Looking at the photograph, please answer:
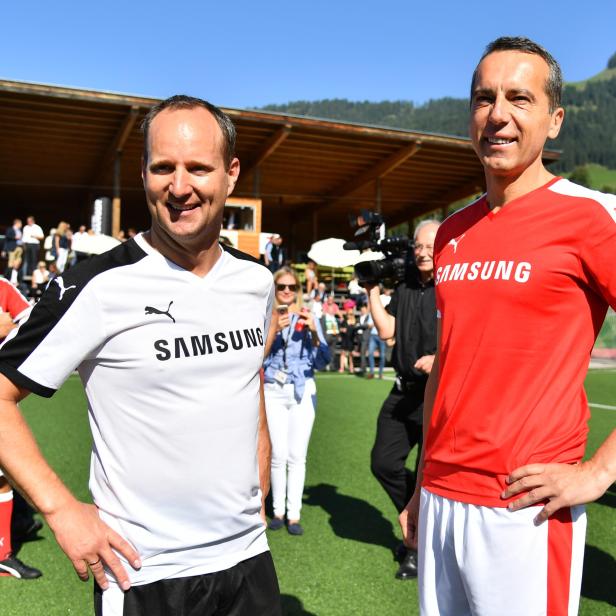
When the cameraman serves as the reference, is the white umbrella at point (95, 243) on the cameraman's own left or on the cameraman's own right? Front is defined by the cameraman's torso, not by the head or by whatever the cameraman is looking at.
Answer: on the cameraman's own right

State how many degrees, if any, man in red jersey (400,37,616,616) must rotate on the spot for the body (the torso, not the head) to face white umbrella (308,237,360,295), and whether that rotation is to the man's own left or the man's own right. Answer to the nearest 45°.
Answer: approximately 135° to the man's own right

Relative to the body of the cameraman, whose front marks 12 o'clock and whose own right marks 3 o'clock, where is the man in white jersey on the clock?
The man in white jersey is roughly at 11 o'clock from the cameraman.

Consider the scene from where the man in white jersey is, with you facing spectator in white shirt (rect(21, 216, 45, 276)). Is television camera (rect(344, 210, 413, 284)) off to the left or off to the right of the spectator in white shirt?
right

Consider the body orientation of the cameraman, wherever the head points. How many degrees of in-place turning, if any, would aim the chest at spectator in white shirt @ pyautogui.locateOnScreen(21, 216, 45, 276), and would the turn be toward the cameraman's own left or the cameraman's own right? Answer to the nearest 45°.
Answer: approximately 90° to the cameraman's own right

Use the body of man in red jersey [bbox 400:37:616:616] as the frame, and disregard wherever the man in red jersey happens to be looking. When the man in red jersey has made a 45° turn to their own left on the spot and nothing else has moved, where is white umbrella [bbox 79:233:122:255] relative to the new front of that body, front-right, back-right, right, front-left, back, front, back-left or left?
back-right

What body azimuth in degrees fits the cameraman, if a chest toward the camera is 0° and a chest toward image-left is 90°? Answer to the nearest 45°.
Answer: approximately 45°

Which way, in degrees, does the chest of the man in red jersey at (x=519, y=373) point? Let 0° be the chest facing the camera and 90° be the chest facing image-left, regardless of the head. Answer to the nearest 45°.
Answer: approximately 45°

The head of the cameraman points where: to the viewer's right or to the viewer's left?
to the viewer's left

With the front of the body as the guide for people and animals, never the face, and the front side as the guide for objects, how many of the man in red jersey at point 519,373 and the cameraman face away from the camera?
0

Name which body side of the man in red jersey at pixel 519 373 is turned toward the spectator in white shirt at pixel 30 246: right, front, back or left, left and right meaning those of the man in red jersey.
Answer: right

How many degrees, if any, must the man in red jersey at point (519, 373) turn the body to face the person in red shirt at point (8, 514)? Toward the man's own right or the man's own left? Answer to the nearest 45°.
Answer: approximately 90° to the man's own right

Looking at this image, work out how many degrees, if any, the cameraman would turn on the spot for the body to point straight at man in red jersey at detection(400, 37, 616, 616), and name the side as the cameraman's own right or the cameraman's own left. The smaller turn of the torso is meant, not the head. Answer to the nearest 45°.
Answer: approximately 45° to the cameraman's own left

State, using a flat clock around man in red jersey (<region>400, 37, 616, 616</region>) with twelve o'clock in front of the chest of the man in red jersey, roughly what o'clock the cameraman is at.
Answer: The cameraman is roughly at 4 o'clock from the man in red jersey.
